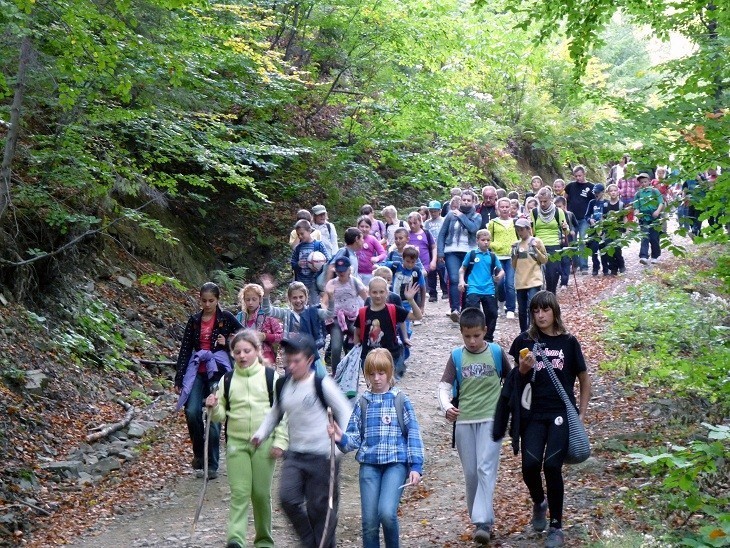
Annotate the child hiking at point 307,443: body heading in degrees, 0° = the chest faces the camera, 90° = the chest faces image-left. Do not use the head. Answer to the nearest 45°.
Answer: approximately 45°

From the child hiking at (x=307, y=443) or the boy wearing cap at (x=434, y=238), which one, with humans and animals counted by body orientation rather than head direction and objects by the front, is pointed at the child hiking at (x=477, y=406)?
the boy wearing cap

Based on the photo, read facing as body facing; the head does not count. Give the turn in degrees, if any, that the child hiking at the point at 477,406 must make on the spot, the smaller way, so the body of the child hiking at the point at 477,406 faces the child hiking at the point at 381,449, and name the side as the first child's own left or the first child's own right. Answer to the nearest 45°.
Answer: approximately 45° to the first child's own right

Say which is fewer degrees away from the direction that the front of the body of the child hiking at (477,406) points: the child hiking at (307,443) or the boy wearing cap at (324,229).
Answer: the child hiking

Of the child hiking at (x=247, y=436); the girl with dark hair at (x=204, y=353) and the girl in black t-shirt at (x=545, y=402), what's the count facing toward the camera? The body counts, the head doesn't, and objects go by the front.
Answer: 3

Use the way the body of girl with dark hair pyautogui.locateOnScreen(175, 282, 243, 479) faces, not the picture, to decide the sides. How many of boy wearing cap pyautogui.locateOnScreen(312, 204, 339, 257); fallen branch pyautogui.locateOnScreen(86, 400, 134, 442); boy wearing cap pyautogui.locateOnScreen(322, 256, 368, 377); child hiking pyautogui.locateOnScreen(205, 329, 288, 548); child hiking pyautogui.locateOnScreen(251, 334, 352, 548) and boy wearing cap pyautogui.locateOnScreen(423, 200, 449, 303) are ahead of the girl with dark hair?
2

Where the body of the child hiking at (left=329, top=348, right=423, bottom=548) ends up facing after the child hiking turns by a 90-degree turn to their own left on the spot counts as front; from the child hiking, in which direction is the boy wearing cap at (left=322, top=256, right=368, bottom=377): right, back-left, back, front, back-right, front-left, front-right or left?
left

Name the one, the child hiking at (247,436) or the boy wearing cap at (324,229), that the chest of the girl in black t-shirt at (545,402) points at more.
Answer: the child hiking

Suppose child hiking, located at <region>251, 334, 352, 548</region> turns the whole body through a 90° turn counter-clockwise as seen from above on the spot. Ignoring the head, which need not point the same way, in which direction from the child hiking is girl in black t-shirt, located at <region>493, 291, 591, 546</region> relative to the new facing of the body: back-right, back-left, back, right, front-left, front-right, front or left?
front-left
